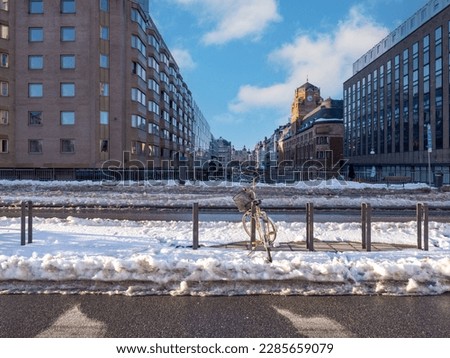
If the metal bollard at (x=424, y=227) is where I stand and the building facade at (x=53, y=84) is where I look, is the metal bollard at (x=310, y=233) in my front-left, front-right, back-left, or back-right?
front-left

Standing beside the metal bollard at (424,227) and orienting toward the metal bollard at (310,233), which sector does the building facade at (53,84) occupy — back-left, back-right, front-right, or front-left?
front-right

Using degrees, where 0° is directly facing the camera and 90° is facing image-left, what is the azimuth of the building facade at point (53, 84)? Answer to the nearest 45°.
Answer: approximately 315°
